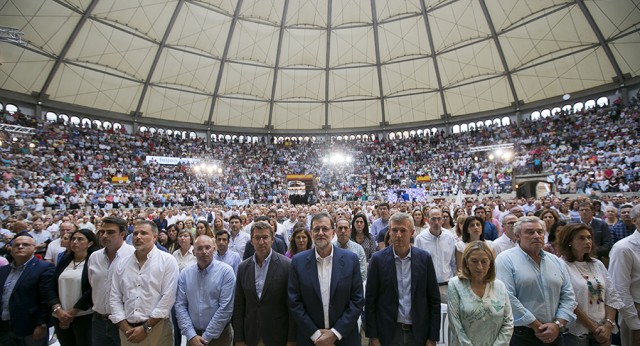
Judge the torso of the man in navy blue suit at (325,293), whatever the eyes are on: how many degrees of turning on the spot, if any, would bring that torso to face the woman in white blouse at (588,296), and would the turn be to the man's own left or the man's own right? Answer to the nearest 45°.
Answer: approximately 90° to the man's own left

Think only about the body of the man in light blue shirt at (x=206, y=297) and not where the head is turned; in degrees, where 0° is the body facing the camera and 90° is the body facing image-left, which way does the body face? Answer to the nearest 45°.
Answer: approximately 0°

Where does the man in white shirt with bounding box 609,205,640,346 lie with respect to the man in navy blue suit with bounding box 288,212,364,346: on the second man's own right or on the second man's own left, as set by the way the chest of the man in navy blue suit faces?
on the second man's own left

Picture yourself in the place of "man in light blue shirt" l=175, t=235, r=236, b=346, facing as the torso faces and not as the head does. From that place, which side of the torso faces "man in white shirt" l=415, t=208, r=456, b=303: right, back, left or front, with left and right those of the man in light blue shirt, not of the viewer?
left

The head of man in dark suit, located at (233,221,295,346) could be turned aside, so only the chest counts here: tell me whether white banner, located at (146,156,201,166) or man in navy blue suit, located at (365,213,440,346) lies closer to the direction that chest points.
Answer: the man in navy blue suit

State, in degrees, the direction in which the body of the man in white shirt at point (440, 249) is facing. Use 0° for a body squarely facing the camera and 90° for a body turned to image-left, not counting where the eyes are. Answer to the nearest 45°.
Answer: approximately 0°

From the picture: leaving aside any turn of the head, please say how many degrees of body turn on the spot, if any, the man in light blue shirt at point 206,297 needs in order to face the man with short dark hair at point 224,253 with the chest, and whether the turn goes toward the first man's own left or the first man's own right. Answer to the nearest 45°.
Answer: approximately 180°
